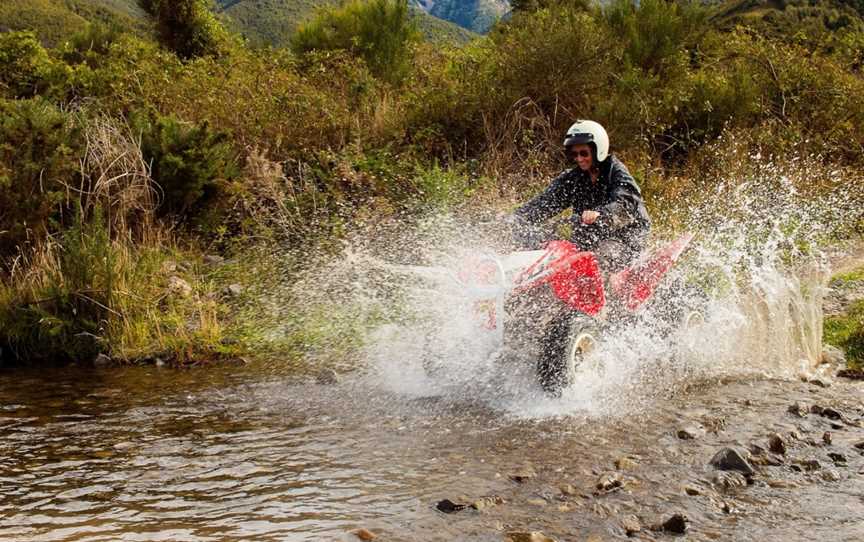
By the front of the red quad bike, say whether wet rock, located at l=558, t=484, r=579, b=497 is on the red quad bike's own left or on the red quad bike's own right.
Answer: on the red quad bike's own left

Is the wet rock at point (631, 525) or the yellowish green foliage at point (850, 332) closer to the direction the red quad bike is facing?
the wet rock

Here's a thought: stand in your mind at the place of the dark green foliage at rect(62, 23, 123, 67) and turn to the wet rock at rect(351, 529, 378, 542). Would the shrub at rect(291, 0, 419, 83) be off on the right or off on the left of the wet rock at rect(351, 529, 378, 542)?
left

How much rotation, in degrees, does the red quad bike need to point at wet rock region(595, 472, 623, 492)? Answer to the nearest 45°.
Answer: approximately 45° to its left

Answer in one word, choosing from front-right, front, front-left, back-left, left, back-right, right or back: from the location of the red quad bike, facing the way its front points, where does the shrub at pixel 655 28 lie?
back-right

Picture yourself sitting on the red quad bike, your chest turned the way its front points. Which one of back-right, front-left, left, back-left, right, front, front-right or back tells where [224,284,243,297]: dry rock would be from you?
right

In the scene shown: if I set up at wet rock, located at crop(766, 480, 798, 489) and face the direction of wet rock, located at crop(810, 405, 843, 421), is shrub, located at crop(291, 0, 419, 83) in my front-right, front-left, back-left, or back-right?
front-left

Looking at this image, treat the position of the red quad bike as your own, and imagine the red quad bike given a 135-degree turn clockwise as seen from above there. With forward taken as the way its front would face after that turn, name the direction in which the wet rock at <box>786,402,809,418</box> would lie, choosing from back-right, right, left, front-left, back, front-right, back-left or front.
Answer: right

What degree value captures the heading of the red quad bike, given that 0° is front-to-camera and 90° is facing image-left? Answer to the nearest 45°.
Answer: approximately 45°

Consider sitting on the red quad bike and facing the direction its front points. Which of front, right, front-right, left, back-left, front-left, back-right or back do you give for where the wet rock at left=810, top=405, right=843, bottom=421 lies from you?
back-left

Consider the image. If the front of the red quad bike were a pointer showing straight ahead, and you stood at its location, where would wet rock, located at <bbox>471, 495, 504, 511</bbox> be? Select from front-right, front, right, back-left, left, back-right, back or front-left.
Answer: front-left

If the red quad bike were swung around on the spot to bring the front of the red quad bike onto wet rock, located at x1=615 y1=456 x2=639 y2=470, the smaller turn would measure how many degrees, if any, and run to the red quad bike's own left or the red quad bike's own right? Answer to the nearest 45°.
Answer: approximately 90° to the red quad bike's own left

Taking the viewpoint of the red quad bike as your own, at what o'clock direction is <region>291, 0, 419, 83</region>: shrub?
The shrub is roughly at 4 o'clock from the red quad bike.

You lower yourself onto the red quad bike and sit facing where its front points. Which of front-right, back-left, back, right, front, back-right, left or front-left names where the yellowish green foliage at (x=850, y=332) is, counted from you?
back

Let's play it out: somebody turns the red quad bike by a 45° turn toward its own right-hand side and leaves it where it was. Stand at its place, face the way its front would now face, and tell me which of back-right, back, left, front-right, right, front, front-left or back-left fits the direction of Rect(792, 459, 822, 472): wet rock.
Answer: back-left

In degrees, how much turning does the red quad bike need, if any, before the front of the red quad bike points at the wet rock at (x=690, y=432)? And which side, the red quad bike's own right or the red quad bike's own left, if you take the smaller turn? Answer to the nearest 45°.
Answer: approximately 90° to the red quad bike's own left

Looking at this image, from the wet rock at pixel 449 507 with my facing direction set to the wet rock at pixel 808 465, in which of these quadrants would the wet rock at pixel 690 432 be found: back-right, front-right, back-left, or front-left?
front-left

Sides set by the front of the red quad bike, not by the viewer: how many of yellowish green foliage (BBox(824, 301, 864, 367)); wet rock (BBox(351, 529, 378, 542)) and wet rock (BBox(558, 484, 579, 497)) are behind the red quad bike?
1
